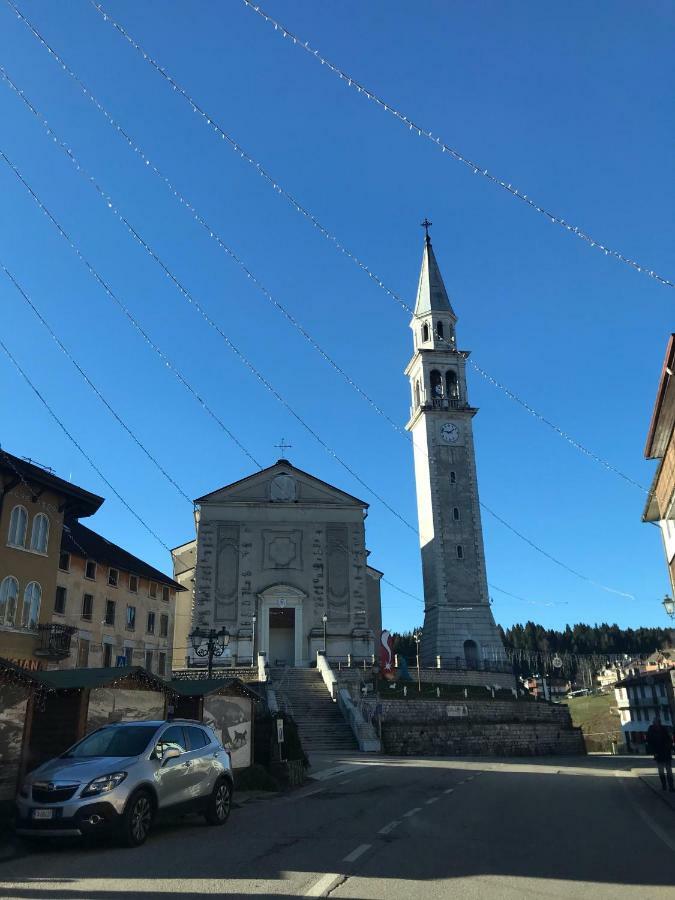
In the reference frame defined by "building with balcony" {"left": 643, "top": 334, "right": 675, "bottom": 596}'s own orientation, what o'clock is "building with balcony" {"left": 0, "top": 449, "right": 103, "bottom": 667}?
"building with balcony" {"left": 0, "top": 449, "right": 103, "bottom": 667} is roughly at 12 o'clock from "building with balcony" {"left": 643, "top": 334, "right": 675, "bottom": 596}.

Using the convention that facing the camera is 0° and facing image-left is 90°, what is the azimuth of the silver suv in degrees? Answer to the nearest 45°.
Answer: approximately 45°

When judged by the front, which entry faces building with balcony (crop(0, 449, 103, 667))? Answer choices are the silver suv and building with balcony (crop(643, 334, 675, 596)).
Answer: building with balcony (crop(643, 334, 675, 596))

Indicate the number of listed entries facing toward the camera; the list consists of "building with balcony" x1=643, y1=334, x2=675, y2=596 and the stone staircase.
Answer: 1

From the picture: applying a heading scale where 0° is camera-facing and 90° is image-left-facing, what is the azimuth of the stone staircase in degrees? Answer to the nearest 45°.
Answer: approximately 0°

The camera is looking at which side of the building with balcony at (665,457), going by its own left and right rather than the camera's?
left

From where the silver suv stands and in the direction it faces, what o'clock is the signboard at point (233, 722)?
The signboard is roughly at 5 o'clock from the silver suv.

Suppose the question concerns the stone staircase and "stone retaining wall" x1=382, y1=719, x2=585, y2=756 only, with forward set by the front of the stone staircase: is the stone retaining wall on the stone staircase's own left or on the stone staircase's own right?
on the stone staircase's own left
